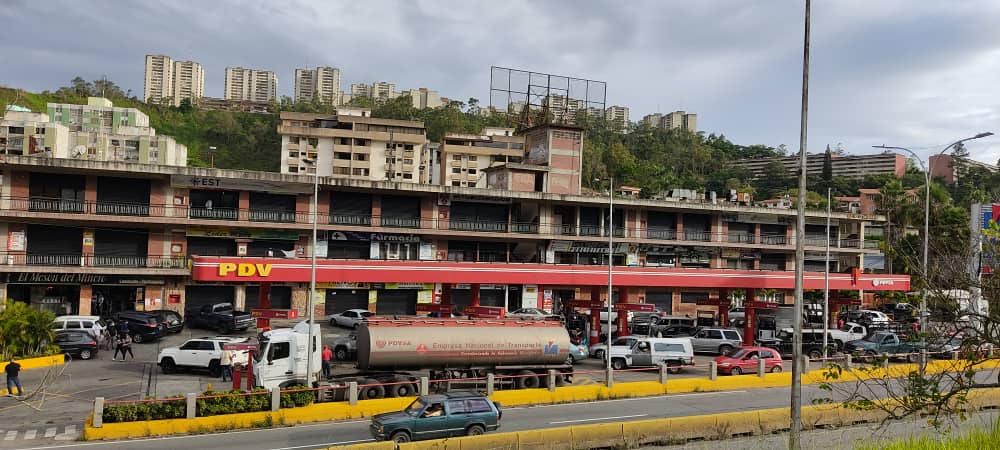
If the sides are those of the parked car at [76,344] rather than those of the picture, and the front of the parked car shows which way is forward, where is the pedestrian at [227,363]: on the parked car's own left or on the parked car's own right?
on the parked car's own left

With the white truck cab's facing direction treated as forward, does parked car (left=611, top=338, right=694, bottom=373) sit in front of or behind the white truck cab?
behind

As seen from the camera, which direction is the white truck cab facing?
to the viewer's left

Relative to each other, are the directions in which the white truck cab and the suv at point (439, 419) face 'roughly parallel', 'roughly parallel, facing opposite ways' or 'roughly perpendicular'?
roughly parallel

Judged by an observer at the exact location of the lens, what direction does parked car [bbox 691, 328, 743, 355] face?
facing to the left of the viewer

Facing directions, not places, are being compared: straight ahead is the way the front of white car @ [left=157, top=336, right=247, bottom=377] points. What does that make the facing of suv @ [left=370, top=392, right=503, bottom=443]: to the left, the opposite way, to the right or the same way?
the same way

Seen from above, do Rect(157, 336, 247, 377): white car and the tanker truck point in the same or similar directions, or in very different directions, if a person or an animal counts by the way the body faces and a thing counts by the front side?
same or similar directions

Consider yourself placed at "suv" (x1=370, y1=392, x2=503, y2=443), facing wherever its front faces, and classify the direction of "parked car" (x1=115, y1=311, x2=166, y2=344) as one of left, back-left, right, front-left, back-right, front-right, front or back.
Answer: front-right

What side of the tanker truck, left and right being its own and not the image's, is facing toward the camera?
left

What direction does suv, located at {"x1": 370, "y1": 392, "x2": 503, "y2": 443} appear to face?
to the viewer's left

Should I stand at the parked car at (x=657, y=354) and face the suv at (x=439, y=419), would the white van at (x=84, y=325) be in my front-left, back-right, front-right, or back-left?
front-right
